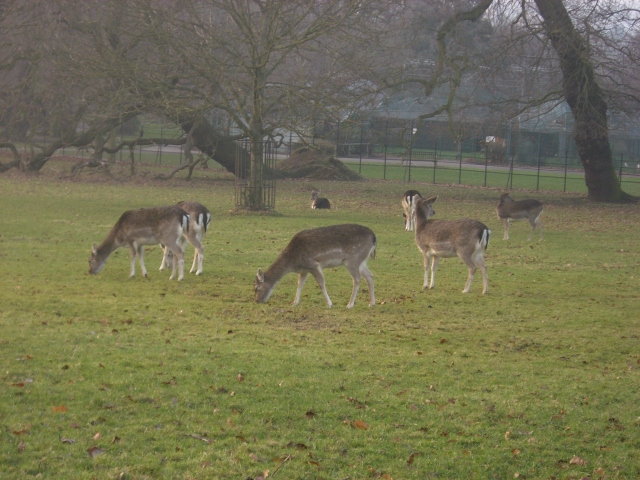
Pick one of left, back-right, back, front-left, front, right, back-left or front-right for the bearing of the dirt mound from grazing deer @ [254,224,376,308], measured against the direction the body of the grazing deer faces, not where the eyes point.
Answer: right

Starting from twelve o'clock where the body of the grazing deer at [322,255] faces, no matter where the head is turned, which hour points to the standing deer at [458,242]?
The standing deer is roughly at 5 o'clock from the grazing deer.

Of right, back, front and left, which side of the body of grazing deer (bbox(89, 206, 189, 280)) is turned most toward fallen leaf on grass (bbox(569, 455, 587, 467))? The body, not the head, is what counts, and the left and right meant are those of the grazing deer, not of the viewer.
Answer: left

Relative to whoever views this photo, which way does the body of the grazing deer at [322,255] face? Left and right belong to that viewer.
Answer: facing to the left of the viewer

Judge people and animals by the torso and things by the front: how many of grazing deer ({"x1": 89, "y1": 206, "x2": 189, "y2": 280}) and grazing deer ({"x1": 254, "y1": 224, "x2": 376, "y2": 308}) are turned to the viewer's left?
2

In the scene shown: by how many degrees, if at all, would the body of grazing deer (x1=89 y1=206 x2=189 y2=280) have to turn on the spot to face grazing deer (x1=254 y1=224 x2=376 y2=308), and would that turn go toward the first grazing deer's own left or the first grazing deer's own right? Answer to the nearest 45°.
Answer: approximately 135° to the first grazing deer's own left

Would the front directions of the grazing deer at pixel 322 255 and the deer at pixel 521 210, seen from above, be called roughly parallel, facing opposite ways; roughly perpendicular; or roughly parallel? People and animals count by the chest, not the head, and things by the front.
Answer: roughly parallel

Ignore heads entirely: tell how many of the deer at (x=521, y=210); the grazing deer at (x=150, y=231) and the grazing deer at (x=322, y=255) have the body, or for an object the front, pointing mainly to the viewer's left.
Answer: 3

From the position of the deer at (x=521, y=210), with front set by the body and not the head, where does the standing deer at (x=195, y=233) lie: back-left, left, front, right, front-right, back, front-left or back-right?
front-left

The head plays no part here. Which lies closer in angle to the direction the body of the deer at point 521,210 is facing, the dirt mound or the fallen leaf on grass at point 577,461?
the dirt mound

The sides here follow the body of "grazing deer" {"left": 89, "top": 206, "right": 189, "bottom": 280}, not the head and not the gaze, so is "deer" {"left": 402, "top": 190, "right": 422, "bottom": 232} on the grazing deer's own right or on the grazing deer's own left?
on the grazing deer's own right

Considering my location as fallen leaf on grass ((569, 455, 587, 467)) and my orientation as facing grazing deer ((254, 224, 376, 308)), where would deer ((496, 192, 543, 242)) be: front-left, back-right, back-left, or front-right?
front-right

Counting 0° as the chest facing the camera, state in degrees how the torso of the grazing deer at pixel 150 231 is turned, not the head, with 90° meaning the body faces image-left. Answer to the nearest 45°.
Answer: approximately 90°

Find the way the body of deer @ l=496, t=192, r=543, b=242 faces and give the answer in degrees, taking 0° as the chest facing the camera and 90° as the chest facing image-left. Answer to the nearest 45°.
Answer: approximately 90°

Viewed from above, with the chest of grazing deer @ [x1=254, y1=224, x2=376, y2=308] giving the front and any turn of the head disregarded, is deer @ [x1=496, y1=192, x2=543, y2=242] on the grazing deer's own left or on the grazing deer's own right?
on the grazing deer's own right
